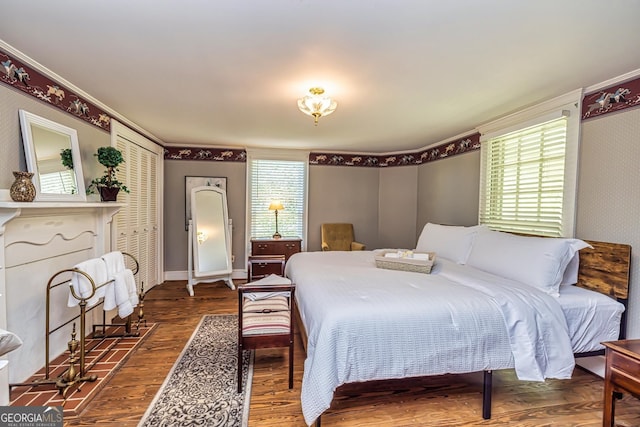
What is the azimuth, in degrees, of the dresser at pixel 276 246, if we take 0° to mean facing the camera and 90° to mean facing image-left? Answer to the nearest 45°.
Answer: approximately 0°

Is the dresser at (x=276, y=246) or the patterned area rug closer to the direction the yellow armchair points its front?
the patterned area rug

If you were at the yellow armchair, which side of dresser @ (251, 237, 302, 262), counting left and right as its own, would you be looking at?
left

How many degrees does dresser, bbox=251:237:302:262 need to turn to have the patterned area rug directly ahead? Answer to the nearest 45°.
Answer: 0° — it already faces it

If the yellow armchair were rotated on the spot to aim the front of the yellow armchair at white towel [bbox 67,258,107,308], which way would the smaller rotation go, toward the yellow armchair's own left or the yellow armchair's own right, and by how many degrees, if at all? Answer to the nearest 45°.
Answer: approximately 90° to the yellow armchair's own right

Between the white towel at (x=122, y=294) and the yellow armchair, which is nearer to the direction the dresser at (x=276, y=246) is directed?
the white towel

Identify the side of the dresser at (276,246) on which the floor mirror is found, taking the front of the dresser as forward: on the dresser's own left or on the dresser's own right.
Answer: on the dresser's own right

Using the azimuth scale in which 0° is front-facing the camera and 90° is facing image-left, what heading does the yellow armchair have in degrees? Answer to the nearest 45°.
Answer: approximately 315°

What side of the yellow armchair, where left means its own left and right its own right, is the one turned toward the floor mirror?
right
